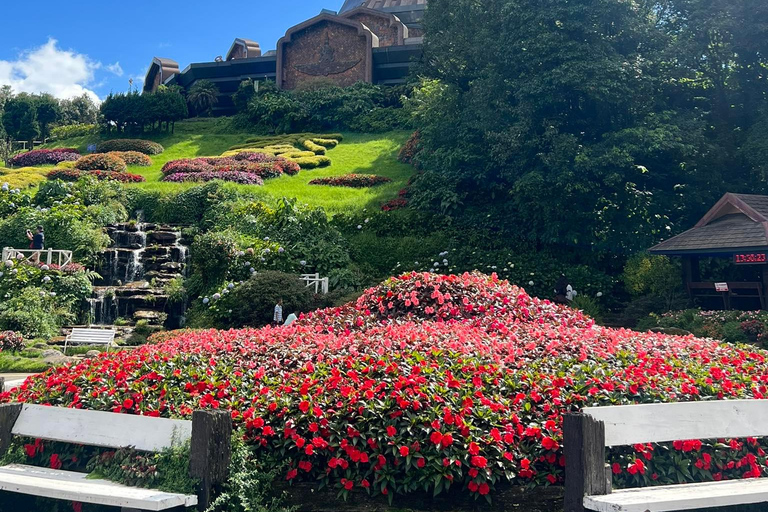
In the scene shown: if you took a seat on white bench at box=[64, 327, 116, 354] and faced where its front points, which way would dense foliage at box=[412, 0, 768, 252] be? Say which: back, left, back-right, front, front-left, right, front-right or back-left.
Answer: left

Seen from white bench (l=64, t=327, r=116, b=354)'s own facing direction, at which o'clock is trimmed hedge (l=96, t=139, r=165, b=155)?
The trimmed hedge is roughly at 6 o'clock from the white bench.

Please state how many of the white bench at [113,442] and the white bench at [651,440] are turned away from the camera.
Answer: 0

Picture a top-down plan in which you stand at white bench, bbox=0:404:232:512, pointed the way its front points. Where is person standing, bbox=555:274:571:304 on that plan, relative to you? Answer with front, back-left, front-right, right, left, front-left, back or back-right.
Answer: back

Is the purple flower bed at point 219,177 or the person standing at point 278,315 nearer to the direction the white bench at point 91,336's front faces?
the person standing

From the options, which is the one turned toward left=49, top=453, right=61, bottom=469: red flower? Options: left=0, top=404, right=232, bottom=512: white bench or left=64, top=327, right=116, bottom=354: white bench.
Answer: left=64, top=327, right=116, bottom=354: white bench

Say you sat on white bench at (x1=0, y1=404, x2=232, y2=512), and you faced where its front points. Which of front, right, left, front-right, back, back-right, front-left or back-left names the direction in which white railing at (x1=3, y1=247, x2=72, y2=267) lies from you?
back-right

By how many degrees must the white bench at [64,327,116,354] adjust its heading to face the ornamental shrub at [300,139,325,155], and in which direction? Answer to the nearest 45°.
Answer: approximately 135° to its left

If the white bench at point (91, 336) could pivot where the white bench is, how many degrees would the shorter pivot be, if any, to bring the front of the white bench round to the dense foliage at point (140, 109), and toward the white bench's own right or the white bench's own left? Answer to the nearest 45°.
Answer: approximately 180°

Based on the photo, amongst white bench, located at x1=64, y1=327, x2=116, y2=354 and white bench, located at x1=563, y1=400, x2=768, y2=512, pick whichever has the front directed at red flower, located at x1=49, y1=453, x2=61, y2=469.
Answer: white bench, located at x1=64, y1=327, x2=116, y2=354

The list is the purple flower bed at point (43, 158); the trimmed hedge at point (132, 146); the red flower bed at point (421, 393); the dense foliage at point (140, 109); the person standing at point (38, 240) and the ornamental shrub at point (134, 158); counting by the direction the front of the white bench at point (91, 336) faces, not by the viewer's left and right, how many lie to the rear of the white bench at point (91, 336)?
5

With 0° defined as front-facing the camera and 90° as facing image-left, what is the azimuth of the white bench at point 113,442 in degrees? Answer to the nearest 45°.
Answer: approximately 45°

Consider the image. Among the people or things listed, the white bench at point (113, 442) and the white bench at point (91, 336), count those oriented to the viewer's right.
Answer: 0

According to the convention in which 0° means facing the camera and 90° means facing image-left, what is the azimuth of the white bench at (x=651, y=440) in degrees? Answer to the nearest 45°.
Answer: approximately 315°

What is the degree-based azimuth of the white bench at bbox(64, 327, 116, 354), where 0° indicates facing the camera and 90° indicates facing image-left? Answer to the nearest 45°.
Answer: approximately 0°

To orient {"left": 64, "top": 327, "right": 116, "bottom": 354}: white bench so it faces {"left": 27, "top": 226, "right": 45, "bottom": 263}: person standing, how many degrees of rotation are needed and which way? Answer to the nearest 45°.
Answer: approximately 180°
